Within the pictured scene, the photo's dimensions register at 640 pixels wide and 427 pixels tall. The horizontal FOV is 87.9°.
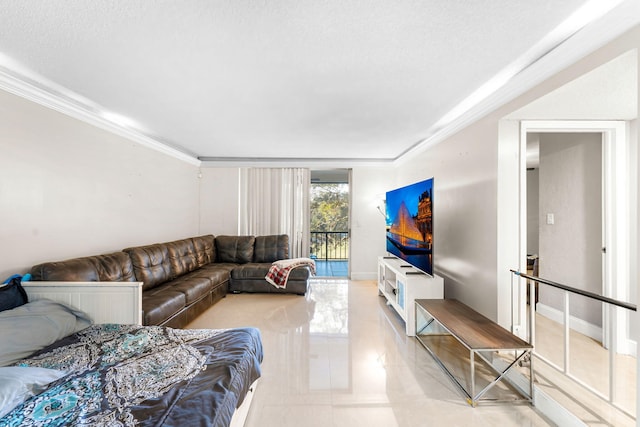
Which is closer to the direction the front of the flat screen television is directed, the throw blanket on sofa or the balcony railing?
the throw blanket on sofa

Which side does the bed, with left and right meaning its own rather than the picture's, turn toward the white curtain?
left

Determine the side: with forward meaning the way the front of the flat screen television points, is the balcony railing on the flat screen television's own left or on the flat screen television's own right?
on the flat screen television's own right

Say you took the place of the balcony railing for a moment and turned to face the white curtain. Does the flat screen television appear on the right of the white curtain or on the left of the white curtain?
left

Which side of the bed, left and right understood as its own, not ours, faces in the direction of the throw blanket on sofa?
left

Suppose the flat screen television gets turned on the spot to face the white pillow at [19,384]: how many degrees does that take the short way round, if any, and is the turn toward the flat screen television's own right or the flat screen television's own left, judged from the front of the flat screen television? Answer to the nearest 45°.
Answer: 0° — it already faces it

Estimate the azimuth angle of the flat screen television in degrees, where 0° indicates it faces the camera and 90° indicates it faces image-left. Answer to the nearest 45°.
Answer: approximately 45°

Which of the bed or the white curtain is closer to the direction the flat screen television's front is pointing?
the bed

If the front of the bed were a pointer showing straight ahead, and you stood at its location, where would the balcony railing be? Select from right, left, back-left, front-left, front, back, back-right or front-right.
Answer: left

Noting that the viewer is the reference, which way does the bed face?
facing the viewer and to the right of the viewer

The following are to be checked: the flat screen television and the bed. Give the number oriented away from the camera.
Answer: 0

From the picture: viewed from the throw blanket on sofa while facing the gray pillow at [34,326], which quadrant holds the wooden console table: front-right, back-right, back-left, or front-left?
front-left

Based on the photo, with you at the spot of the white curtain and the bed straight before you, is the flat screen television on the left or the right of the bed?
left

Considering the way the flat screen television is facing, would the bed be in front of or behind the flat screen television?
in front

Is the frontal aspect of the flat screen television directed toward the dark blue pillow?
yes
